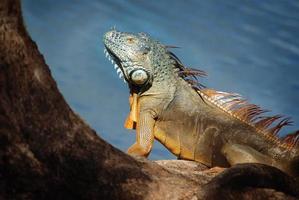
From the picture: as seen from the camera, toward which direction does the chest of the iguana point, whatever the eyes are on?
to the viewer's left
